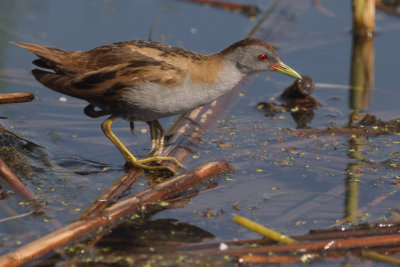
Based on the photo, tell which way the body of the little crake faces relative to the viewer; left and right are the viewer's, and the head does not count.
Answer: facing to the right of the viewer
